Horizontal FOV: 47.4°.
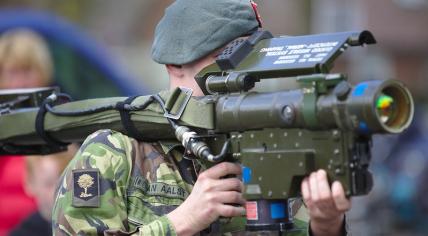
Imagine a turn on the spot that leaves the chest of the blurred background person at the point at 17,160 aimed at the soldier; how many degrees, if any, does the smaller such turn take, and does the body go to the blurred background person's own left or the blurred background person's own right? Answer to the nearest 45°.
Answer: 0° — they already face them

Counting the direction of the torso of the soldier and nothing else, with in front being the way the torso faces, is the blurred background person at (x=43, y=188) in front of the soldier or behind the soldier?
behind

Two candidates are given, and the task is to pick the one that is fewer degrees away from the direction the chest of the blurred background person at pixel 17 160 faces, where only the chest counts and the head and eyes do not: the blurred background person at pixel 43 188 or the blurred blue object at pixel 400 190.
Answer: the blurred background person

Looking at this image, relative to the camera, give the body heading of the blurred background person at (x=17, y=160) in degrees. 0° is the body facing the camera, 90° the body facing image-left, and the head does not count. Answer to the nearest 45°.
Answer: approximately 0°

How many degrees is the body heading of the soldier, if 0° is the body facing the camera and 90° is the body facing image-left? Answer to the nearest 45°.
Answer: approximately 315°
